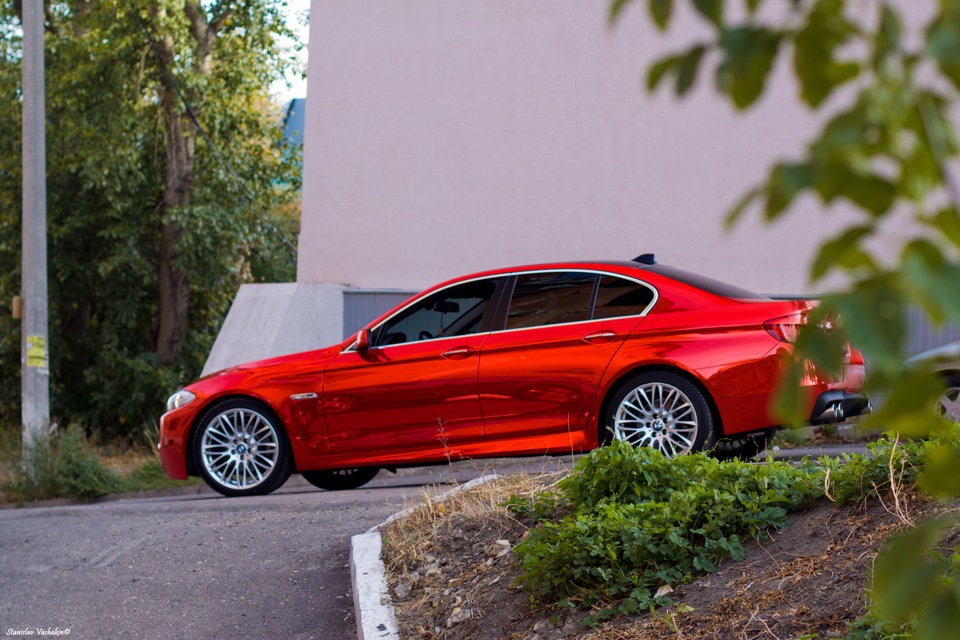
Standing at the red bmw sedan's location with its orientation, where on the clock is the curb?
The curb is roughly at 8 o'clock from the red bmw sedan.

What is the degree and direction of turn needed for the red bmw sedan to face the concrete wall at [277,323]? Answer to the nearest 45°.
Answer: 0° — it already faces it

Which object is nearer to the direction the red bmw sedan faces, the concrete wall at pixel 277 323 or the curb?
the concrete wall

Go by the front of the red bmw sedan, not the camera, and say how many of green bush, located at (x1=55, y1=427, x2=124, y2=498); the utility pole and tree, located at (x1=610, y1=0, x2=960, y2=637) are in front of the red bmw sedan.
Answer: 2

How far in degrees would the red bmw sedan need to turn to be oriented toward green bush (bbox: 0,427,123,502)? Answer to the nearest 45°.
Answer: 0° — it already faces it

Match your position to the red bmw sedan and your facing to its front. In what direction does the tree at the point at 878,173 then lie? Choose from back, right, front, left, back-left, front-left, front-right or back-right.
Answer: back-left

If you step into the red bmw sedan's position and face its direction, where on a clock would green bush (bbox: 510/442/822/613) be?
The green bush is roughly at 7 o'clock from the red bmw sedan.

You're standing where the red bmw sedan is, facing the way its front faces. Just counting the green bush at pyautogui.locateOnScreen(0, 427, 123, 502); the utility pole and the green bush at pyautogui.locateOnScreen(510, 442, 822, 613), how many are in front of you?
2

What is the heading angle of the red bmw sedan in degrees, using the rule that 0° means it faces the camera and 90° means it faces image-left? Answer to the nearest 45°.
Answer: approximately 135°

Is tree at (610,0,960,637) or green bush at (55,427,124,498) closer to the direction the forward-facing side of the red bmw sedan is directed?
the green bush

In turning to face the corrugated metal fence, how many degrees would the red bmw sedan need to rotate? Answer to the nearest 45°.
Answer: approximately 45° to its right
